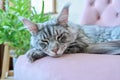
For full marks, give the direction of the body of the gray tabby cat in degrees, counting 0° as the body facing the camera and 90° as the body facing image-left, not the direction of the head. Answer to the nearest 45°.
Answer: approximately 45°

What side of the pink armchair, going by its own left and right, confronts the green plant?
right

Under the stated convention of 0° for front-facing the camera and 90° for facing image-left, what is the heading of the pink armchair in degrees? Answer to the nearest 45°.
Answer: approximately 45°

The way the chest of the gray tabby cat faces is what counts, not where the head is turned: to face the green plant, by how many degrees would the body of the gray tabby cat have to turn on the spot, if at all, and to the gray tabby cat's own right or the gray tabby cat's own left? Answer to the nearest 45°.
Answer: approximately 90° to the gray tabby cat's own right
